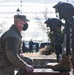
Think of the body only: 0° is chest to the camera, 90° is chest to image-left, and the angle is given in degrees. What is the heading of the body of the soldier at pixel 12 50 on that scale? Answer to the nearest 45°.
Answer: approximately 270°
